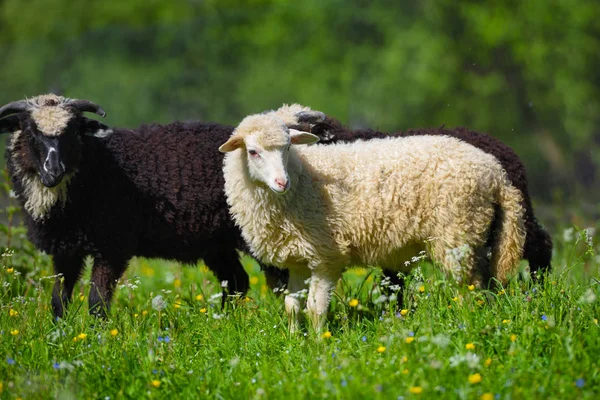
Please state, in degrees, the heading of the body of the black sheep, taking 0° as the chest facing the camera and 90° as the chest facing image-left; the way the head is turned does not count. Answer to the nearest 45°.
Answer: approximately 45°

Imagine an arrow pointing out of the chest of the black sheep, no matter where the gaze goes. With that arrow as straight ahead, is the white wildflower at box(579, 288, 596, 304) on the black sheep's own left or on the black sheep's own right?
on the black sheep's own left

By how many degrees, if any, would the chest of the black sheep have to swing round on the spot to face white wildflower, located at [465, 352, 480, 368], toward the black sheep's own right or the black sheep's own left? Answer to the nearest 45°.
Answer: approximately 90° to the black sheep's own left

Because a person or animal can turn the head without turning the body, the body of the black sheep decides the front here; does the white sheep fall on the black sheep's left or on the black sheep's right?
on the black sheep's left
